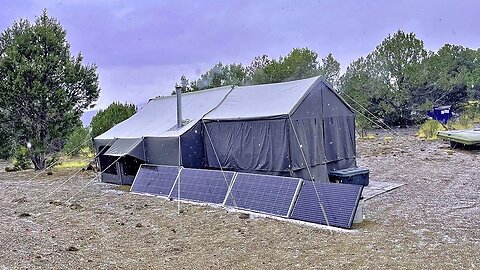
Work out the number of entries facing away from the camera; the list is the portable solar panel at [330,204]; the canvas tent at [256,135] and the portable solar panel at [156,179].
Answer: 0

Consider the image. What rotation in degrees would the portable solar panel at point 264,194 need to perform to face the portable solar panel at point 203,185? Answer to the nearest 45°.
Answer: approximately 90° to its right

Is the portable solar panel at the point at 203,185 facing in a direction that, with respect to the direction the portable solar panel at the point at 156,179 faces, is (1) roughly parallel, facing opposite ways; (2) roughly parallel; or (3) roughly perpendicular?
roughly parallel

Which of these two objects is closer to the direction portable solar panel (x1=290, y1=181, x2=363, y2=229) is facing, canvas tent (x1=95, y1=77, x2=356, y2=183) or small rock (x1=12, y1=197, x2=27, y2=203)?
the small rock

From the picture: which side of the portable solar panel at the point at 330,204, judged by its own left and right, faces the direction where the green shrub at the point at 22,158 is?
right

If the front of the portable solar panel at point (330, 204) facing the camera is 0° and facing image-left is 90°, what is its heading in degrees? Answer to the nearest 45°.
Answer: approximately 45°

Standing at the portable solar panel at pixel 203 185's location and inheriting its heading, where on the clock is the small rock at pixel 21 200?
The small rock is roughly at 2 o'clock from the portable solar panel.

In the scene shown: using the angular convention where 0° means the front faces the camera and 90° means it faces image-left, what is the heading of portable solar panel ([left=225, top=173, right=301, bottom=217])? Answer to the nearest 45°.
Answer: approximately 45°

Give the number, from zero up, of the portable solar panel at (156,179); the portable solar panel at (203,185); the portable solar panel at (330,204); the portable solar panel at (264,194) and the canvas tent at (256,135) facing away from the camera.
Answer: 0

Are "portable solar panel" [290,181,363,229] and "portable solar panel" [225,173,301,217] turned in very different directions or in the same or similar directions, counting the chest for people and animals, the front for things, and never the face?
same or similar directions

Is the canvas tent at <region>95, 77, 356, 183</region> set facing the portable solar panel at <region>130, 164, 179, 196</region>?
no

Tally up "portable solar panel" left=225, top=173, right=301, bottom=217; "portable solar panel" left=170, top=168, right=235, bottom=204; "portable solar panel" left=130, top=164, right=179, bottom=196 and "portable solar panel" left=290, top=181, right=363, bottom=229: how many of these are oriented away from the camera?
0

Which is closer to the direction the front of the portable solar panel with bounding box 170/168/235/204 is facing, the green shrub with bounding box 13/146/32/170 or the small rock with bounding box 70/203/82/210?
the small rock

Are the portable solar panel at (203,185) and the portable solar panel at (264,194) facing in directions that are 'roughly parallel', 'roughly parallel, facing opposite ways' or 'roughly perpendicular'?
roughly parallel

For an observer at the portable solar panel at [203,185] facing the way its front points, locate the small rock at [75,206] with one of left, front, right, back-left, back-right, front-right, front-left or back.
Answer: front-right

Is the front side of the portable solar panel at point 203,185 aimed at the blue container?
no
